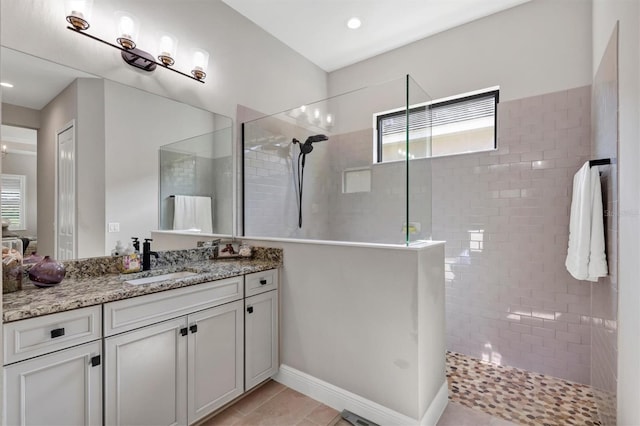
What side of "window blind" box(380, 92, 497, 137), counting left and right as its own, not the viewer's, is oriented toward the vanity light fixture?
front

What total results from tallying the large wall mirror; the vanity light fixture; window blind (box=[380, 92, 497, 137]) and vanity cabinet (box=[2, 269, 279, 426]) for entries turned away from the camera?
0

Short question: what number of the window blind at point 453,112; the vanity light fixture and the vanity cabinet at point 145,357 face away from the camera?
0

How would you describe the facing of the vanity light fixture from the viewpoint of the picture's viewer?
facing the viewer and to the right of the viewer

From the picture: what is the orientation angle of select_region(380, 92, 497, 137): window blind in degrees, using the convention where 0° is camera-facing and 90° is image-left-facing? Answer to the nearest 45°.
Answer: approximately 45°
